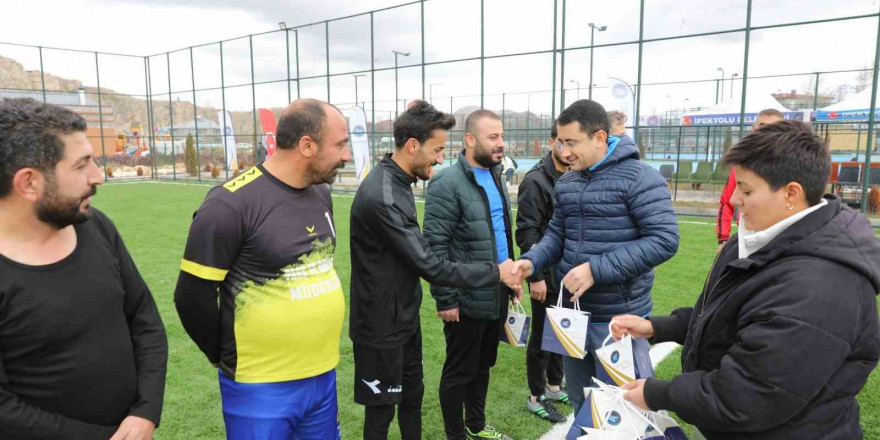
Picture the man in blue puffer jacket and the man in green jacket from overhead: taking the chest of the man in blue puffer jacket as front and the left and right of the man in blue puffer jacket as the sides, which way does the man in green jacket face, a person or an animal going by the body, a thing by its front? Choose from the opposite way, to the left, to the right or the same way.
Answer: to the left

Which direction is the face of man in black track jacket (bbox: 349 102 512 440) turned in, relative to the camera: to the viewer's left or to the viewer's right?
to the viewer's right

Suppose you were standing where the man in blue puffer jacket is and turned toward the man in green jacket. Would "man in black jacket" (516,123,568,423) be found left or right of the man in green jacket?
right

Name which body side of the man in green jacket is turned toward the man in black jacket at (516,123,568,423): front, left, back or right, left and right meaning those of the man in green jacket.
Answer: left

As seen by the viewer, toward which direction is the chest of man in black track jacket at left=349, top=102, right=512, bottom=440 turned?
to the viewer's right

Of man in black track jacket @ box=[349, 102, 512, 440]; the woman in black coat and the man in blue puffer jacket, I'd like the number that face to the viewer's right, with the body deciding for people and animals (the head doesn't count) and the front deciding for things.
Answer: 1

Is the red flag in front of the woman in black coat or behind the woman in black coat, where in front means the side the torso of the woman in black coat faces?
in front

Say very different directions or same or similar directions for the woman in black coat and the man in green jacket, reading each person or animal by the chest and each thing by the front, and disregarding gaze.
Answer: very different directions

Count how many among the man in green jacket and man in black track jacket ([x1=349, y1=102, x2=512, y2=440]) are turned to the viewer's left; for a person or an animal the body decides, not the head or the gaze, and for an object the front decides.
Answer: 0

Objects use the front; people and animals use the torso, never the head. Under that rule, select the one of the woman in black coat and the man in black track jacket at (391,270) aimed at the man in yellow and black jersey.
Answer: the woman in black coat

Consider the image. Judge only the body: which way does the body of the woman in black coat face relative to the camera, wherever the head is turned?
to the viewer's left

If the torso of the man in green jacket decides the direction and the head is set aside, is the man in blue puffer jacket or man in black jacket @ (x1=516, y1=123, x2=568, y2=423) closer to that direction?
the man in blue puffer jacket

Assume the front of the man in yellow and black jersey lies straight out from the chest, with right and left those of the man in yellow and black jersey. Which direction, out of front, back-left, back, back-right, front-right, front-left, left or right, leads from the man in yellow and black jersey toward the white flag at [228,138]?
back-left

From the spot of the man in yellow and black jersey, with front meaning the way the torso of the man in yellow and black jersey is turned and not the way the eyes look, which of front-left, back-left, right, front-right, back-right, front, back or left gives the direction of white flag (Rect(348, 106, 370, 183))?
back-left
